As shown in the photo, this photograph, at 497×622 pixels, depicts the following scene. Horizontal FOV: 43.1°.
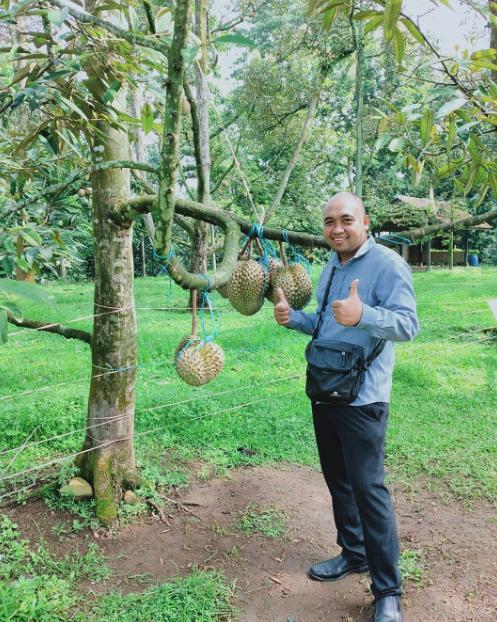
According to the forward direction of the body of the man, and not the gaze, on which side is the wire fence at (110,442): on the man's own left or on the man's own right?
on the man's own right

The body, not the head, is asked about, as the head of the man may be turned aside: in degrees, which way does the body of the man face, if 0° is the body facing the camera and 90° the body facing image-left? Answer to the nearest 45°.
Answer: approximately 45°

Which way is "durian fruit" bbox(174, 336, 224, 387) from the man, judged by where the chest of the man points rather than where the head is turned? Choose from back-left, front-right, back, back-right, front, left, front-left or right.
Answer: front-right
